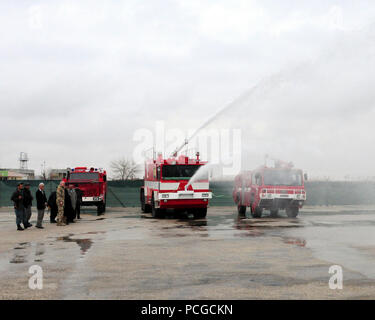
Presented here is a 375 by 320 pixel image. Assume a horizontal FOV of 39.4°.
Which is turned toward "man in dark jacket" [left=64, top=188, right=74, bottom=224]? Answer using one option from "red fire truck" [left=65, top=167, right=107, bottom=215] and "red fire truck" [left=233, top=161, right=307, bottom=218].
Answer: "red fire truck" [left=65, top=167, right=107, bottom=215]

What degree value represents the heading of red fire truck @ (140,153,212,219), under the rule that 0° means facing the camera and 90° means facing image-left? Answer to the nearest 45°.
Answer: approximately 0°

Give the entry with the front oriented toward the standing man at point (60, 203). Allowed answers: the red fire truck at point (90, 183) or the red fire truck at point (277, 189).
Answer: the red fire truck at point (90, 183)

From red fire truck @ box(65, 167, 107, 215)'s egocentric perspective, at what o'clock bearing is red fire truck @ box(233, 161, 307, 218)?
red fire truck @ box(233, 161, 307, 218) is roughly at 10 o'clock from red fire truck @ box(65, 167, 107, 215).

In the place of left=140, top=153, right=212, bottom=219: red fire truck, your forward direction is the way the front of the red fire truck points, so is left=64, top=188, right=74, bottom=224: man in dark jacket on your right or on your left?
on your right

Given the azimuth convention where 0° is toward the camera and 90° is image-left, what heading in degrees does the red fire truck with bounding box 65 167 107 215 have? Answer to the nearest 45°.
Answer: approximately 0°

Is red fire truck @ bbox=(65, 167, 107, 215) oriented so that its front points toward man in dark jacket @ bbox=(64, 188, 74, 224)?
yes

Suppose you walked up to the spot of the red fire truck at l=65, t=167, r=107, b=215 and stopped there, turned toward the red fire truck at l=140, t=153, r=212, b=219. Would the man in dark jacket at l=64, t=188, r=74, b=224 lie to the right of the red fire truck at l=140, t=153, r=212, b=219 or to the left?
right

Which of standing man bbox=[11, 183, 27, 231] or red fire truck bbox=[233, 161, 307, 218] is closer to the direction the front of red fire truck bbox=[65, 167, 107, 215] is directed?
the standing man

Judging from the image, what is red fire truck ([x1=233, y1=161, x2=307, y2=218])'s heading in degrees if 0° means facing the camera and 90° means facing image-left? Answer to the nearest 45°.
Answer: approximately 315°

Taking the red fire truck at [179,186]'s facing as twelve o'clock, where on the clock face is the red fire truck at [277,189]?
the red fire truck at [277,189] is roughly at 9 o'clock from the red fire truck at [179,186].
